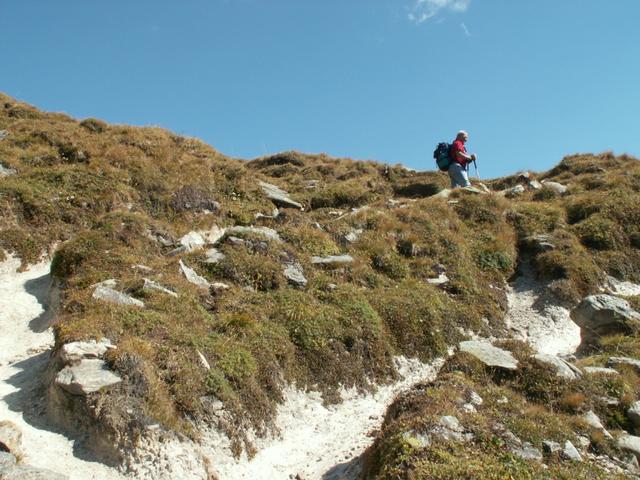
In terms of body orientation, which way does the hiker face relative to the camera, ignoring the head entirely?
to the viewer's right

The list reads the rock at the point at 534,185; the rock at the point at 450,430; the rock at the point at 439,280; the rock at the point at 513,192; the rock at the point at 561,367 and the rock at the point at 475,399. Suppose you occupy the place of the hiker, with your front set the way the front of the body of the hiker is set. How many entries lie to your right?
4

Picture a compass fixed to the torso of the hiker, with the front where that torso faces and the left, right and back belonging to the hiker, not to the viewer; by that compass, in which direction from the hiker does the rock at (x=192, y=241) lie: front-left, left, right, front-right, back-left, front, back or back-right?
back-right

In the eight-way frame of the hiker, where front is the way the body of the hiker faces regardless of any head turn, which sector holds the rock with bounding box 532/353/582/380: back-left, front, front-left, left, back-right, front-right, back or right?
right

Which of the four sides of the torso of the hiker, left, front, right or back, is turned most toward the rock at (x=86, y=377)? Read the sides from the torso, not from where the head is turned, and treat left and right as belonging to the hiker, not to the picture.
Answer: right

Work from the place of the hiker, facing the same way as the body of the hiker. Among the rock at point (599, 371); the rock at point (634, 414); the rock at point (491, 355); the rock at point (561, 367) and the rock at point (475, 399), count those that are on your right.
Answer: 5

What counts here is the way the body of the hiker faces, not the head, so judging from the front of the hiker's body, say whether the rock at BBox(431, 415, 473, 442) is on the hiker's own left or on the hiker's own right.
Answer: on the hiker's own right

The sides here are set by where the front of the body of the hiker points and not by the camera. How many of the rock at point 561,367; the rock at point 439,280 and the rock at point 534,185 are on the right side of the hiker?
2

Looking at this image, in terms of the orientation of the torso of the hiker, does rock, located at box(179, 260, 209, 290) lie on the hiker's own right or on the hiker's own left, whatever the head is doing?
on the hiker's own right

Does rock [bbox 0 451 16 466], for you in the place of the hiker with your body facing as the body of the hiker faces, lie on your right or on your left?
on your right

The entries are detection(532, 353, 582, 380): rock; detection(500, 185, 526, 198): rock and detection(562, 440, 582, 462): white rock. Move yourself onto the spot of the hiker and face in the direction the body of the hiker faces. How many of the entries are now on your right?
2

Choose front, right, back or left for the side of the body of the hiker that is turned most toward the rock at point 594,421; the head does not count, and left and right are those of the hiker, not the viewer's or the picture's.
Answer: right

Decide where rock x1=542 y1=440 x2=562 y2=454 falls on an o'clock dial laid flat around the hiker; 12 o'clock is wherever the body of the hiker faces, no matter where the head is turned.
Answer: The rock is roughly at 3 o'clock from the hiker.
